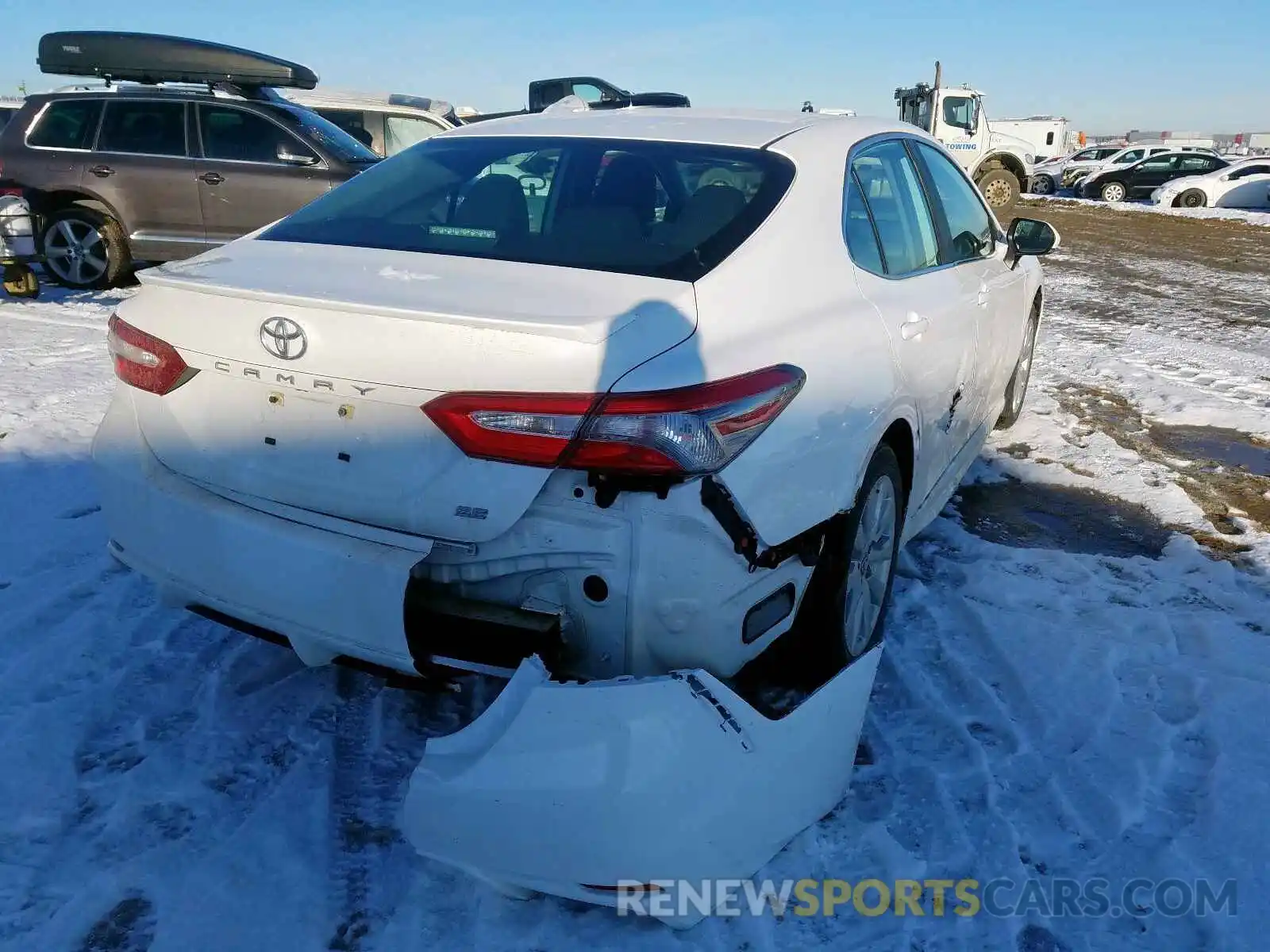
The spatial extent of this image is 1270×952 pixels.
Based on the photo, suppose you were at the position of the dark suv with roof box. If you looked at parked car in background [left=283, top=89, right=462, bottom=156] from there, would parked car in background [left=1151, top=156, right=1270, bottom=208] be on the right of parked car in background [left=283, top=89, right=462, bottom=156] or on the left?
right

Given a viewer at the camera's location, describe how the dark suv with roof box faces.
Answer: facing the viewer and to the right of the viewer

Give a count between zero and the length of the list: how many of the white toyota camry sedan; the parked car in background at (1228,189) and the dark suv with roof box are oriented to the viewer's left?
1

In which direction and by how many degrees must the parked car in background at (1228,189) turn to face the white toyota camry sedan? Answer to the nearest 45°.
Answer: approximately 90° to its left

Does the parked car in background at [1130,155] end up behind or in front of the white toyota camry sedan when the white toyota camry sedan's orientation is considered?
in front

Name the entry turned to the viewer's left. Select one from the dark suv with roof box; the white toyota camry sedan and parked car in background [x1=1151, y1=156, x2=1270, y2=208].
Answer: the parked car in background

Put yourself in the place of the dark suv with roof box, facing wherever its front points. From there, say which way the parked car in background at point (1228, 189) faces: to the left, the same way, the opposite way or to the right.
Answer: the opposite way

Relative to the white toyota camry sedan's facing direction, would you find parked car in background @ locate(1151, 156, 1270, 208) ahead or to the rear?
ahead

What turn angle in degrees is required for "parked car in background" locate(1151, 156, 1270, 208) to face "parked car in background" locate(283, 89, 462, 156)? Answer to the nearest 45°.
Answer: approximately 45° to its left

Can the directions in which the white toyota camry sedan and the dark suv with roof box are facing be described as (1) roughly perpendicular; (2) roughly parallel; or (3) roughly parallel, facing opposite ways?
roughly perpendicular

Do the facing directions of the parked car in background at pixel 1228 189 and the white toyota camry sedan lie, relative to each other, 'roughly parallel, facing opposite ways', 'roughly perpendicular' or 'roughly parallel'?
roughly perpendicular

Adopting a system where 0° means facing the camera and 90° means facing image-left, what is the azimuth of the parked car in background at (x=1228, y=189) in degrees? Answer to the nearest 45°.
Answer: approximately 90°

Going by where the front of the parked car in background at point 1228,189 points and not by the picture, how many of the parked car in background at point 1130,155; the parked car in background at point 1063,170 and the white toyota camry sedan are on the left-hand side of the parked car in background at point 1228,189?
1

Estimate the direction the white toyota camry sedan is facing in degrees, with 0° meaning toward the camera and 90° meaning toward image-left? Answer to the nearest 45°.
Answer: approximately 225°
